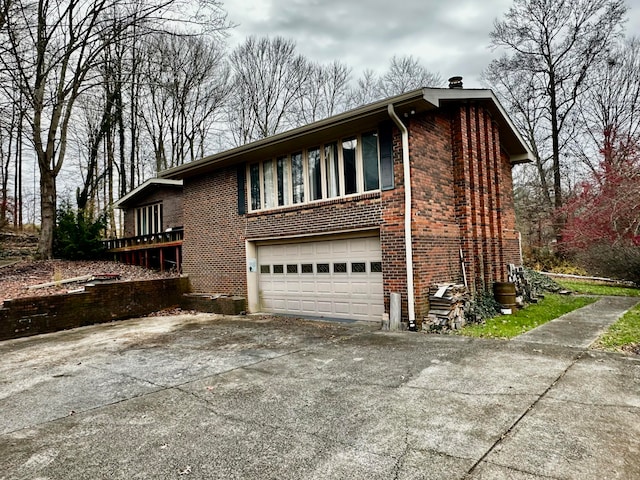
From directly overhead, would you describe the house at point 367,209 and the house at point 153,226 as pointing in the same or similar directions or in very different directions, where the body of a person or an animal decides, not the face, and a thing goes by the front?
same or similar directions

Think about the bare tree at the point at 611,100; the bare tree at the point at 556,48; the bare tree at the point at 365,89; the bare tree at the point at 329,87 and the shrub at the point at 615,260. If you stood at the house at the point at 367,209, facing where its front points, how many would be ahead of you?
0

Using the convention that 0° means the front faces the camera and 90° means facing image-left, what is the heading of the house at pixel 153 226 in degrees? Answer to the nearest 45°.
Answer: approximately 45°

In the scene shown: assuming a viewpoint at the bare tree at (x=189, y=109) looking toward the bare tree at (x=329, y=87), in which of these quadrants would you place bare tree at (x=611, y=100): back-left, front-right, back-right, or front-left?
front-right

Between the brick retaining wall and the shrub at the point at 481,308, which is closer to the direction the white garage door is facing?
the brick retaining wall

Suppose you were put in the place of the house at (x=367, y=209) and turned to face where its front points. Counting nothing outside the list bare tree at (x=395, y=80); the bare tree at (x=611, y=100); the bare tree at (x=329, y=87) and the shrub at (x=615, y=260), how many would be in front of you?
0

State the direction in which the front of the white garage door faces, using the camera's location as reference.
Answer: facing the viewer and to the left of the viewer

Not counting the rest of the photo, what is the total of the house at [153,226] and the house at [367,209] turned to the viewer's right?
0

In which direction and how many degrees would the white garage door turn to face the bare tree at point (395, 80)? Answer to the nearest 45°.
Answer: approximately 135° to its right

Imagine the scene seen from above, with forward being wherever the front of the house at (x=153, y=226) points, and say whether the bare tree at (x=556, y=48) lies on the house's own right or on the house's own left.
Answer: on the house's own left

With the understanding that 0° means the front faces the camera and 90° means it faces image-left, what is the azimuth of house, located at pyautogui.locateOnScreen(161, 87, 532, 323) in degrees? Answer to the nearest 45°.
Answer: approximately 45°

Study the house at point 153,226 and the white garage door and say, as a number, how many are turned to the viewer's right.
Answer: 0

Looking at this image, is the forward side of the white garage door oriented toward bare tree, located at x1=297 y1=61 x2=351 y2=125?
no

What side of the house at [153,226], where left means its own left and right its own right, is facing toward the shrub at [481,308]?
left

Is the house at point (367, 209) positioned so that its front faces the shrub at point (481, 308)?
no

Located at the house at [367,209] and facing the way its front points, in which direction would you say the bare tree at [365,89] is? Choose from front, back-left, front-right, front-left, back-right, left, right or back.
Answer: back-right
